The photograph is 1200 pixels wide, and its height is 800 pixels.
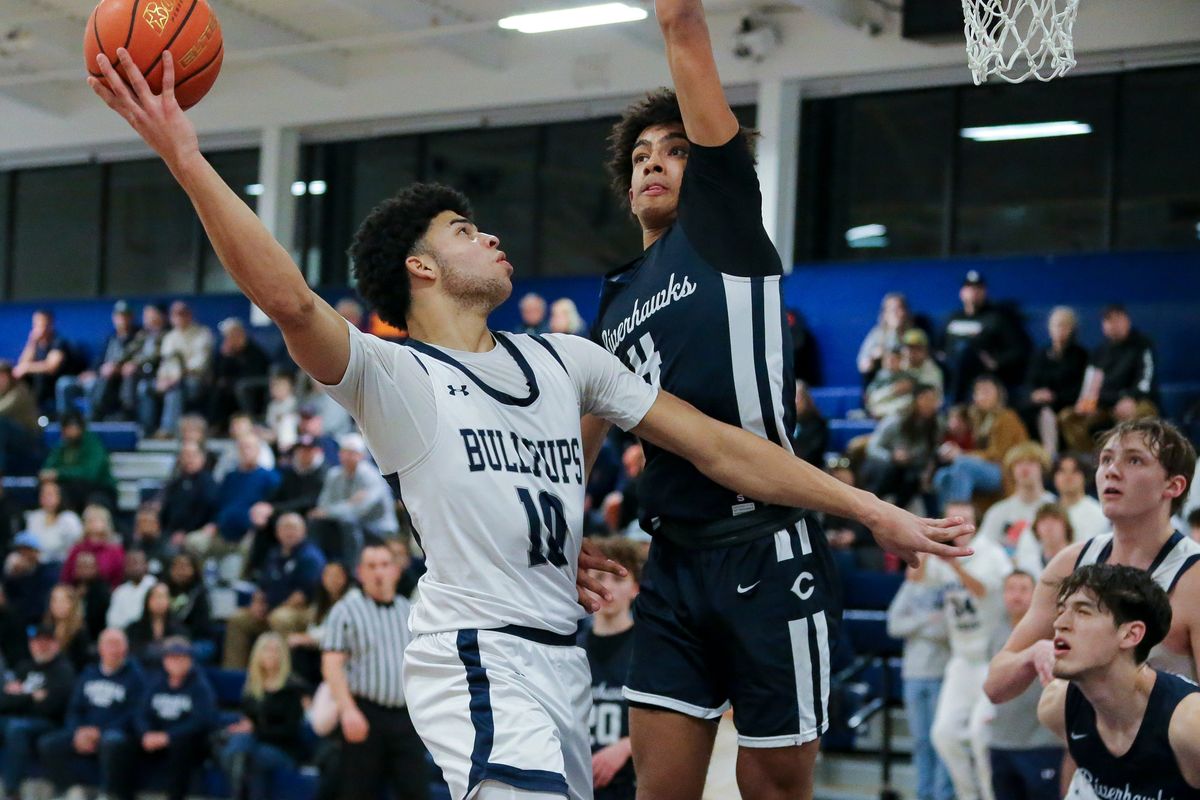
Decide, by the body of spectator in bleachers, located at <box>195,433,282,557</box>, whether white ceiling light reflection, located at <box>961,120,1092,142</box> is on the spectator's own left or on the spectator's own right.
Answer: on the spectator's own left

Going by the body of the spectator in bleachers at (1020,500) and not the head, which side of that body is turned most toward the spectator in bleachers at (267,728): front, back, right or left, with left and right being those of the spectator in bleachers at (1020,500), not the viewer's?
right

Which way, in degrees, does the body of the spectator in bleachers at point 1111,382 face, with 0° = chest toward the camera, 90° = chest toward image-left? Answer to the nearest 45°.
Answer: approximately 45°

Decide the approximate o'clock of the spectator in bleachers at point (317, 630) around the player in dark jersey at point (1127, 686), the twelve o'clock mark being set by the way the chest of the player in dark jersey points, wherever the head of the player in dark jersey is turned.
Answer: The spectator in bleachers is roughly at 3 o'clock from the player in dark jersey.

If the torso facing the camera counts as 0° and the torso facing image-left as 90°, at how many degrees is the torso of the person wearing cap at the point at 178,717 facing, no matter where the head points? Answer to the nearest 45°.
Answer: approximately 0°
